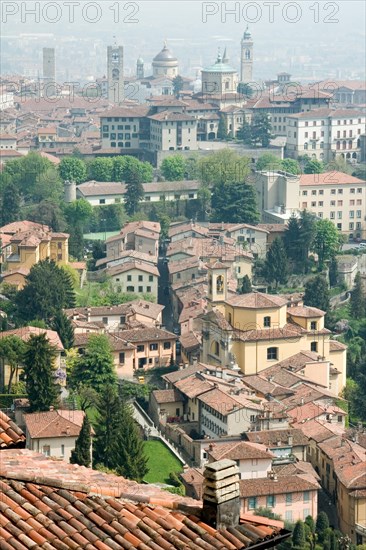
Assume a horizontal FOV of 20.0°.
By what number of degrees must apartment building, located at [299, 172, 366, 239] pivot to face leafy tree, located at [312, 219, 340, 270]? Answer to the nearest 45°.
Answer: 0° — it already faces it

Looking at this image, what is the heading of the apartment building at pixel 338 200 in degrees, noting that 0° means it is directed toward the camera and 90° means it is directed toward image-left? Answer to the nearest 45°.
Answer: approximately 0°

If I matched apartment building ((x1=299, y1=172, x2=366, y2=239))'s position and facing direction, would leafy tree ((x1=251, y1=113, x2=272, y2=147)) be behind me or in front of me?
behind

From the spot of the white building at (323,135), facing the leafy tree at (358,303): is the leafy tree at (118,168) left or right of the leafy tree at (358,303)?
right

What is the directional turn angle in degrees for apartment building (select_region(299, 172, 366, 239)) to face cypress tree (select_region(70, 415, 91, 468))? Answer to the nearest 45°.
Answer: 0° — it already faces it

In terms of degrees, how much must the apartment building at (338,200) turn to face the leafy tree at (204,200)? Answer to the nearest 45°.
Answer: approximately 90° to its right

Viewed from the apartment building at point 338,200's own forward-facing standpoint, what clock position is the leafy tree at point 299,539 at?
The leafy tree is roughly at 12 o'clock from the apartment building.

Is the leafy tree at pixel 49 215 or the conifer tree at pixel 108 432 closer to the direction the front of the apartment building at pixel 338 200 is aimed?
the conifer tree

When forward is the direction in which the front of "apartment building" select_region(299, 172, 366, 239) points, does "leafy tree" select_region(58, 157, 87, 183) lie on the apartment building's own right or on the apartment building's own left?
on the apartment building's own right
